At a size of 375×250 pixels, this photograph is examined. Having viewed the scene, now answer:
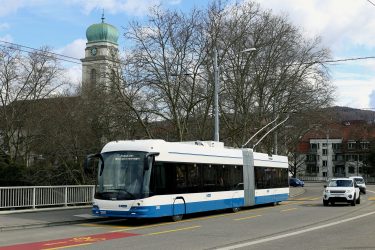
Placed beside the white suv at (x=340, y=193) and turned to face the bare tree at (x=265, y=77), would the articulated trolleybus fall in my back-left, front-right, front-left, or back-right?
back-left

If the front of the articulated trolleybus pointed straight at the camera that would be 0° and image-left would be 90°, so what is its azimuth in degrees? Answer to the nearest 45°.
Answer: approximately 45°

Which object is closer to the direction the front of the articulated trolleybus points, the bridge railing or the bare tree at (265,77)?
the bridge railing

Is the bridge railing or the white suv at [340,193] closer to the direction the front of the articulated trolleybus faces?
the bridge railing

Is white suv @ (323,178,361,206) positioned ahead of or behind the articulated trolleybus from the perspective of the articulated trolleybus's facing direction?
behind

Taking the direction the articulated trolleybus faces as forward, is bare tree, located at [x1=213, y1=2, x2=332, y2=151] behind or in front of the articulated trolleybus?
behind
